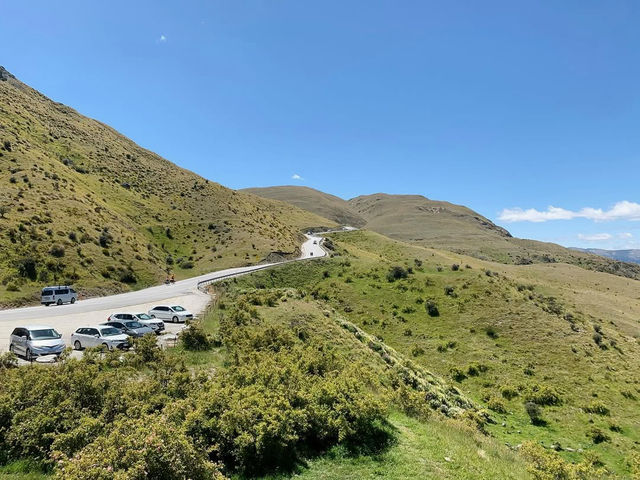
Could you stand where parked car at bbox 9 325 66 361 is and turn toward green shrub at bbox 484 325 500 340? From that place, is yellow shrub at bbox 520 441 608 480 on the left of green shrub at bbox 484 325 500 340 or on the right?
right

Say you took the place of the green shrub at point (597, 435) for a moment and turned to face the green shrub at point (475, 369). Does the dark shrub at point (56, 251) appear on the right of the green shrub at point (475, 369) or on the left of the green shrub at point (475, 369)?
left

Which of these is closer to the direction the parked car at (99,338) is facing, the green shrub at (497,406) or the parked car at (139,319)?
the green shrub

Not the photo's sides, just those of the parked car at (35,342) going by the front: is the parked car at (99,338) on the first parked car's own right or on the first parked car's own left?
on the first parked car's own left
